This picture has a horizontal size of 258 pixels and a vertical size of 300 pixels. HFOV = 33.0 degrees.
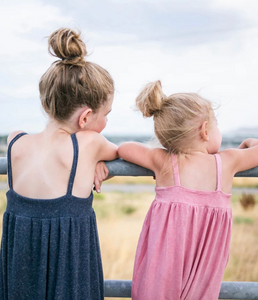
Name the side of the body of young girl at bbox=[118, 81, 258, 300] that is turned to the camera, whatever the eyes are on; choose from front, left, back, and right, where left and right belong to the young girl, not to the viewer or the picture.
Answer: back

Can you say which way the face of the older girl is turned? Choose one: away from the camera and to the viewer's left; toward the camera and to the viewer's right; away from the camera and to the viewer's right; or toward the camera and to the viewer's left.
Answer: away from the camera and to the viewer's right

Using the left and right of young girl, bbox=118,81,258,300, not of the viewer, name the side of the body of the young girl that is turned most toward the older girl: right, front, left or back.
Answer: left

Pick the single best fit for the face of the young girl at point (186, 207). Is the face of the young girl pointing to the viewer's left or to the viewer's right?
to the viewer's right
